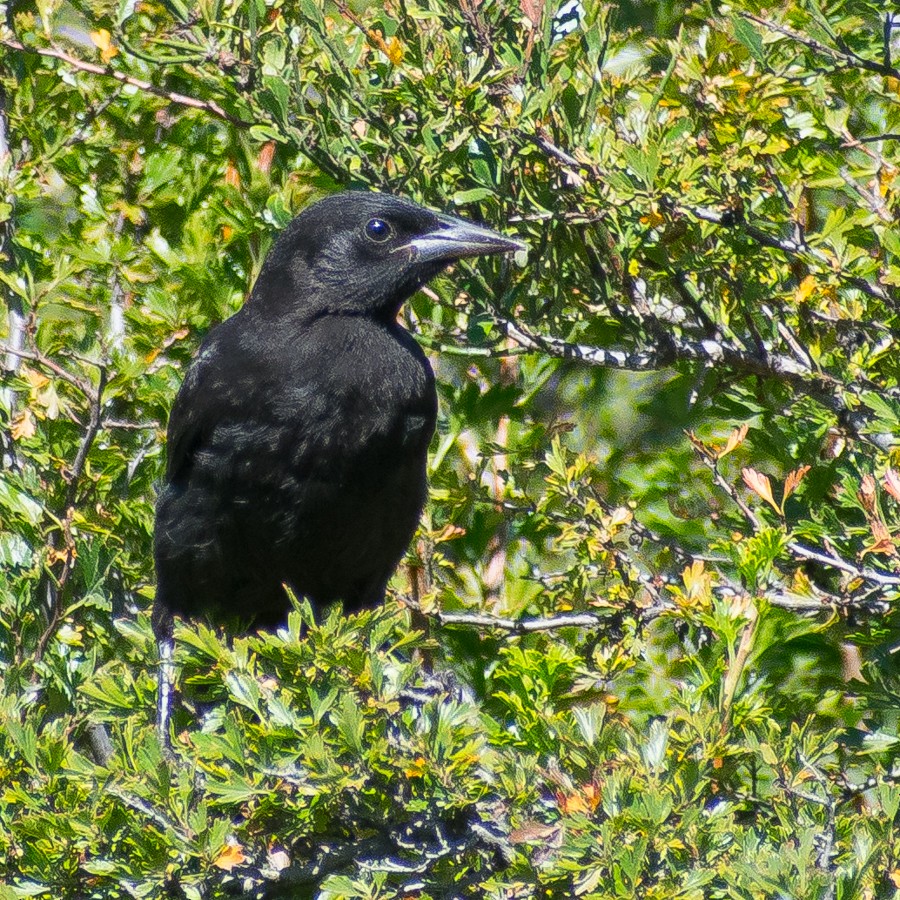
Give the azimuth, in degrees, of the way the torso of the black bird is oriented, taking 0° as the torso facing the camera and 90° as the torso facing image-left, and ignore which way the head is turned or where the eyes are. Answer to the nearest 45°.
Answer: approximately 315°

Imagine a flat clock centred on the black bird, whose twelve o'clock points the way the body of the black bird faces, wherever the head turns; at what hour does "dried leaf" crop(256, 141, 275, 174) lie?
The dried leaf is roughly at 7 o'clock from the black bird.

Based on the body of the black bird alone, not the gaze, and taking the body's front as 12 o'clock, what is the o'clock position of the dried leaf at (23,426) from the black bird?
The dried leaf is roughly at 4 o'clock from the black bird.
